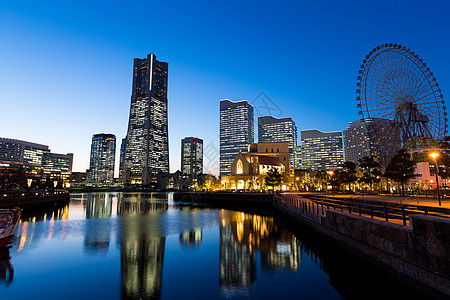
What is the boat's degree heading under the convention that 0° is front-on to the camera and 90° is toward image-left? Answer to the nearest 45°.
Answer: approximately 270°
